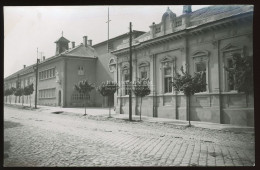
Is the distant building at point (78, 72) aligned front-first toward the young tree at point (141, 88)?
no

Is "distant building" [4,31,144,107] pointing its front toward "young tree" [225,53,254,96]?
no

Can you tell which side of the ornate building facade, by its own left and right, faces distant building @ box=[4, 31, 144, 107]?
right

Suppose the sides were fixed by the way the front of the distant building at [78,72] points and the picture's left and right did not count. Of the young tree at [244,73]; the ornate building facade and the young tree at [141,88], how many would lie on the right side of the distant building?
0

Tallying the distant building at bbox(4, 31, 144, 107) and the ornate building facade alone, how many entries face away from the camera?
0

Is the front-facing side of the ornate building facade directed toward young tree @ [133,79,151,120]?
no

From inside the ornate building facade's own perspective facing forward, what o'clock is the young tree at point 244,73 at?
The young tree is roughly at 10 o'clock from the ornate building facade.

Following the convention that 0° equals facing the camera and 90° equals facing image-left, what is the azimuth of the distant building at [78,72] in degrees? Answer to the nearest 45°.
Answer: approximately 45°

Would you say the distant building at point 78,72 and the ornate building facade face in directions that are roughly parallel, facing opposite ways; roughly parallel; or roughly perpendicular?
roughly parallel
